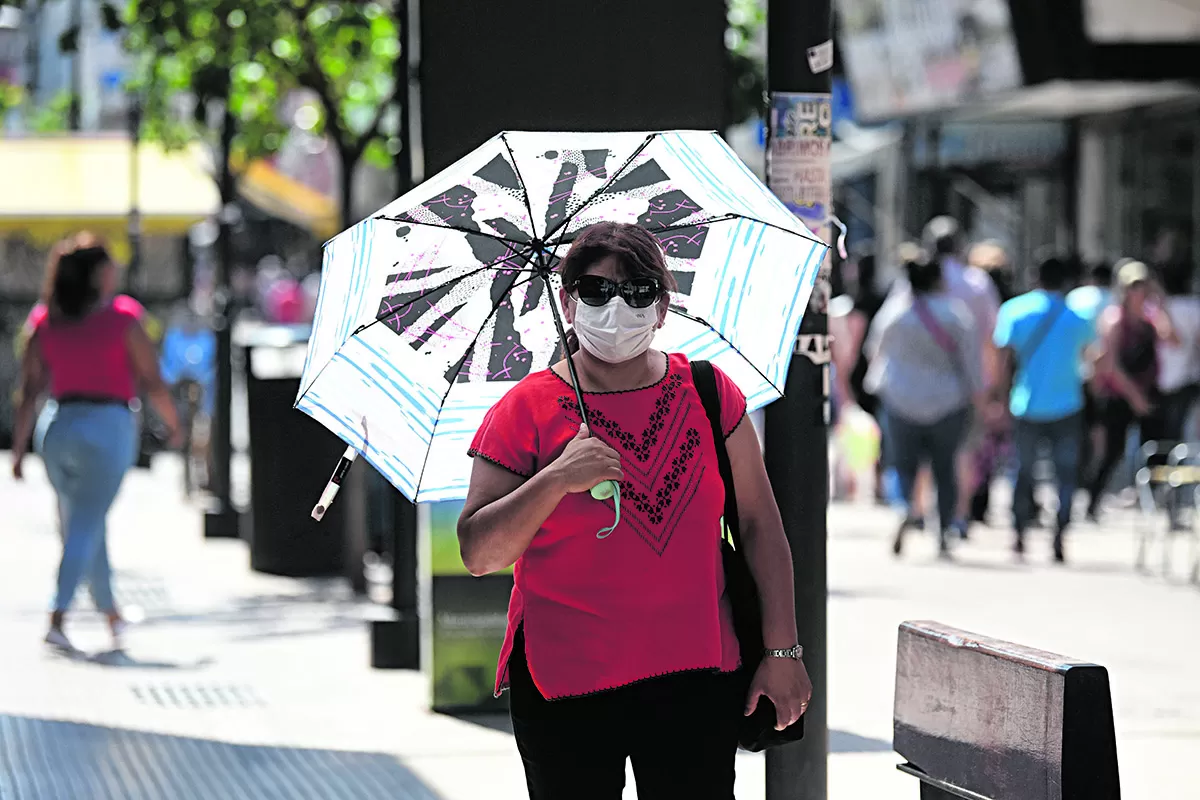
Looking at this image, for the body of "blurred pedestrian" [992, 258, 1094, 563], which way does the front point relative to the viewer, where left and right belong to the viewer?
facing away from the viewer

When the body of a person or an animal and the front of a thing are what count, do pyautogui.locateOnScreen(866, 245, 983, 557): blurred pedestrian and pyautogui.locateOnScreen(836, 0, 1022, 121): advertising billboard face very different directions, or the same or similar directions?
very different directions

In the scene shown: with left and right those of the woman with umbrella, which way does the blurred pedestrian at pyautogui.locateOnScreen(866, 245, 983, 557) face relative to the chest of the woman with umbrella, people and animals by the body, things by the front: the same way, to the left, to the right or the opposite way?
the opposite way

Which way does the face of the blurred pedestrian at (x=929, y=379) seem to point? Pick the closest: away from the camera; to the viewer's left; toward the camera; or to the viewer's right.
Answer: away from the camera

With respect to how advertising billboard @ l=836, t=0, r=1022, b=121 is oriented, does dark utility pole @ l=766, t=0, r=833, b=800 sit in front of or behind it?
in front

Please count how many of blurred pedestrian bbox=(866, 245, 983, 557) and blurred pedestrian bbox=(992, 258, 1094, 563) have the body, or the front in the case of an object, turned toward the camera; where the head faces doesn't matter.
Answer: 0

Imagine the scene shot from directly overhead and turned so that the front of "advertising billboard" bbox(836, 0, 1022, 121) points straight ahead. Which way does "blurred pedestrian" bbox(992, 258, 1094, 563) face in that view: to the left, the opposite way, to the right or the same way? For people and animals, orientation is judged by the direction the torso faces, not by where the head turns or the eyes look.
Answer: the opposite way

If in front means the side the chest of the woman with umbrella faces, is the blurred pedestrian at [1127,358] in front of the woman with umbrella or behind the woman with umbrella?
behind

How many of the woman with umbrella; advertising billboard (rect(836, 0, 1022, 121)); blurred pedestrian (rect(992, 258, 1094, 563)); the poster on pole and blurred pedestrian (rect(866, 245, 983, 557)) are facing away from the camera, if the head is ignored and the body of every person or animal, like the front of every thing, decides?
2

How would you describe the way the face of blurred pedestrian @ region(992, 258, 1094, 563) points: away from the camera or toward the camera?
away from the camera

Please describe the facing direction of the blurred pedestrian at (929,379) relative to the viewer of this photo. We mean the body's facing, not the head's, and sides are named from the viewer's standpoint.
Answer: facing away from the viewer

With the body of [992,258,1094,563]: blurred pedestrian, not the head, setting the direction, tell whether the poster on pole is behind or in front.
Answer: behind
